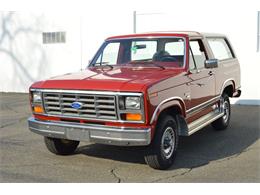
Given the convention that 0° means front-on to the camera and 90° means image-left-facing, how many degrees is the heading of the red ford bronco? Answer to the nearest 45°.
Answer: approximately 45°
